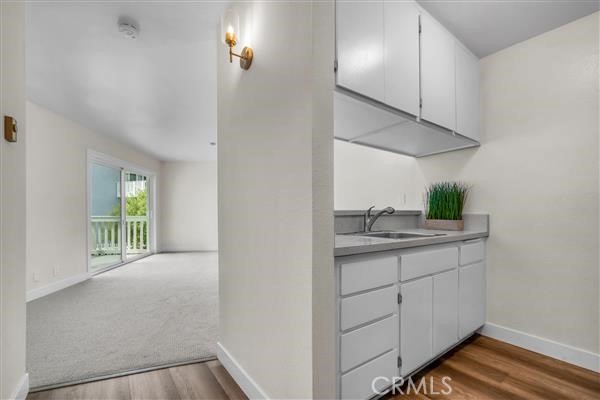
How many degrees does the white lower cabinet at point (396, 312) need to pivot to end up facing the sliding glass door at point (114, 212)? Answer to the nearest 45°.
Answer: approximately 135° to its right

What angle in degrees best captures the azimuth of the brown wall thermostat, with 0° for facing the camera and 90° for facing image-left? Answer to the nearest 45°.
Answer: approximately 315°

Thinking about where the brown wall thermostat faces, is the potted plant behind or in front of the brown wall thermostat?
in front

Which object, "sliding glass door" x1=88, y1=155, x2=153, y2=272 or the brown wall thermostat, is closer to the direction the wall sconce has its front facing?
the brown wall thermostat

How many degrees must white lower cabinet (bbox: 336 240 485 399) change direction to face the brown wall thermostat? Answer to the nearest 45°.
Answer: approximately 90° to its right

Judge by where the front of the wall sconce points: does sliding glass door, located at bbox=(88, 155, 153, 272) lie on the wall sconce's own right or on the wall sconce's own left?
on the wall sconce's own right

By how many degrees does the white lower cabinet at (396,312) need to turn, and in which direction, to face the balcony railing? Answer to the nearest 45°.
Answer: approximately 135° to its right

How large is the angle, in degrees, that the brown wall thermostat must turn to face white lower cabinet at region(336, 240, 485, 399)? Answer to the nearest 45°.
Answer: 0° — it already faces it

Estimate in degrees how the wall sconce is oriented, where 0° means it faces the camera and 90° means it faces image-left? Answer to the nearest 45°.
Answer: approximately 45°
